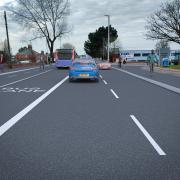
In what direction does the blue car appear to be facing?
away from the camera

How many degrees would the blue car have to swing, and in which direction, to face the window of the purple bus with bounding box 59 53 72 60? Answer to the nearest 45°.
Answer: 0° — it already faces it
